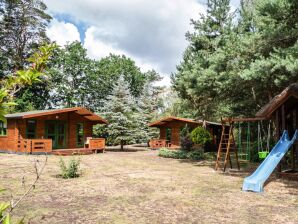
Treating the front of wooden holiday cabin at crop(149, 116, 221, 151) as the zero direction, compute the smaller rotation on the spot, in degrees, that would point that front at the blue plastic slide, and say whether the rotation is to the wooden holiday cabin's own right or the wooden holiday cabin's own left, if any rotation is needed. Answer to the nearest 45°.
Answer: approximately 45° to the wooden holiday cabin's own left

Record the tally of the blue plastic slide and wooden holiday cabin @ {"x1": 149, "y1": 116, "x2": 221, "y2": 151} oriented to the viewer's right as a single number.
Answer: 0

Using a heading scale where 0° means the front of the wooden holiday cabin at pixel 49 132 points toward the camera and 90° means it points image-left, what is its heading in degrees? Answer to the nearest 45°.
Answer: approximately 315°

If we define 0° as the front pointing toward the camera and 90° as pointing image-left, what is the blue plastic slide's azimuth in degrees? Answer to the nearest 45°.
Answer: approximately 45°

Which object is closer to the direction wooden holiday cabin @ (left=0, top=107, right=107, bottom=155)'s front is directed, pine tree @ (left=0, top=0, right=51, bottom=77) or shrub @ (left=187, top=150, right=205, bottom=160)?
the shrub

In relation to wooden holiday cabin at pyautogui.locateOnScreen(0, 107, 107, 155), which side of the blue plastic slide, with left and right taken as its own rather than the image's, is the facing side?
right
